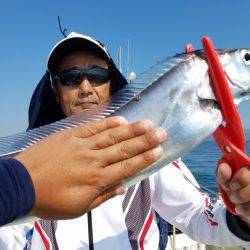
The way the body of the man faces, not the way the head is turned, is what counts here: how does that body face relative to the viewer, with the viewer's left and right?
facing the viewer
